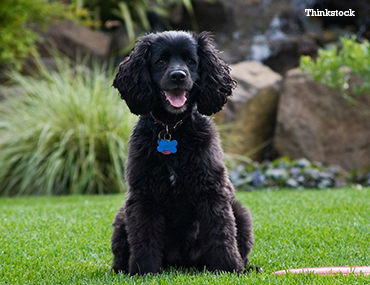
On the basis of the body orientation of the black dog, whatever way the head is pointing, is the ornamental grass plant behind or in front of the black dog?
behind

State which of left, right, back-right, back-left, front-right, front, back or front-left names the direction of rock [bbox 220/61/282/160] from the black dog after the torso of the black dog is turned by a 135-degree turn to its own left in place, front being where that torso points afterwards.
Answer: front-left

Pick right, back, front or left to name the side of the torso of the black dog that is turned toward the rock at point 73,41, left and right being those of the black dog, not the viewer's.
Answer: back

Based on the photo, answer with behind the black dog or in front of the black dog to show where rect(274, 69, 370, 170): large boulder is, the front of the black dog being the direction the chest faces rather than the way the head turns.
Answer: behind

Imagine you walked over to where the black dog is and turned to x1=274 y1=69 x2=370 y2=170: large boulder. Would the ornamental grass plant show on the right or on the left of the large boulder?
left

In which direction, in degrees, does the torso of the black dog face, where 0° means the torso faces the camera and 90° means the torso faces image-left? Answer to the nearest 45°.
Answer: approximately 0°
